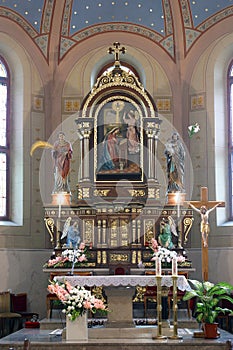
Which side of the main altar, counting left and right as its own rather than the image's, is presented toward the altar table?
front

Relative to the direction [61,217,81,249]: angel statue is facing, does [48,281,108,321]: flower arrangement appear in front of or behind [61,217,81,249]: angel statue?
in front

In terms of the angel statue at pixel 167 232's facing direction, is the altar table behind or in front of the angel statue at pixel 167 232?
in front

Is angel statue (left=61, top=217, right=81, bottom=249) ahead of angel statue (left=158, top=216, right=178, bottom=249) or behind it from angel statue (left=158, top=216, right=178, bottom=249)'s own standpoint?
ahead

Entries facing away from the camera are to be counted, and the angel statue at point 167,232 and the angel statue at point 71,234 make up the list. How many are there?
0

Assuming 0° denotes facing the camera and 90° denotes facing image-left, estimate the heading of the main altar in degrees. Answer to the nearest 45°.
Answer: approximately 0°
